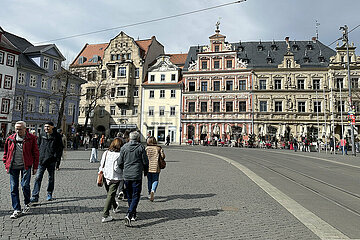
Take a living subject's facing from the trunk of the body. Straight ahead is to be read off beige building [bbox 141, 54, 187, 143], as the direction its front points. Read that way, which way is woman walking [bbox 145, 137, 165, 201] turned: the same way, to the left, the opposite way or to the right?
the opposite way

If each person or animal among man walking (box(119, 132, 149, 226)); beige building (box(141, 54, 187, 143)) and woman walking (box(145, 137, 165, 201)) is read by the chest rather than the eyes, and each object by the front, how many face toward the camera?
1

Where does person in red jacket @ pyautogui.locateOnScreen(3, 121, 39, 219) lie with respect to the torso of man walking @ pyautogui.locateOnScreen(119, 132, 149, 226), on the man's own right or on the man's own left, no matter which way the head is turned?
on the man's own left

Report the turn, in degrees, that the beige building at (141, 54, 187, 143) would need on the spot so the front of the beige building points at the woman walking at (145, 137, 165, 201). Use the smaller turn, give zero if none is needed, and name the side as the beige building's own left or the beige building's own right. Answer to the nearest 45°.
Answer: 0° — it already faces them

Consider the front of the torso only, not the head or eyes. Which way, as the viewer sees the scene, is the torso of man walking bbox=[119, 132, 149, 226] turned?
away from the camera

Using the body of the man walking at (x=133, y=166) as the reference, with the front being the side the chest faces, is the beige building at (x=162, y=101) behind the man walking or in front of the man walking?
in front

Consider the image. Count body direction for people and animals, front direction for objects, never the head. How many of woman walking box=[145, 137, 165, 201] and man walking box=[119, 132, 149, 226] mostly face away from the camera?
2

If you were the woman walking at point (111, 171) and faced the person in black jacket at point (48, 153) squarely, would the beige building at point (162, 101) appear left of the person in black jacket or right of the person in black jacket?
right

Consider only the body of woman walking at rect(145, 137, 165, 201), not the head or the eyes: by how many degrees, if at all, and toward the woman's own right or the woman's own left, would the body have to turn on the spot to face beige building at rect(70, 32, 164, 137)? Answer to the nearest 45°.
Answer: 0° — they already face it

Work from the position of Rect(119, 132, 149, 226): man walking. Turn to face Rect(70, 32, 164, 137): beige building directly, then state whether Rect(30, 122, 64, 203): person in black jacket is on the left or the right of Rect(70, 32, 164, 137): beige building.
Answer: left

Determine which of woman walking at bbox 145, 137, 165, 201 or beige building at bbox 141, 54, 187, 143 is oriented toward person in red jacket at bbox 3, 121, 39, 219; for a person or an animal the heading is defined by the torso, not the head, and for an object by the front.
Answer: the beige building

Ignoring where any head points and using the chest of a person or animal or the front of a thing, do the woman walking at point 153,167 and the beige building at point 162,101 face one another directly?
yes

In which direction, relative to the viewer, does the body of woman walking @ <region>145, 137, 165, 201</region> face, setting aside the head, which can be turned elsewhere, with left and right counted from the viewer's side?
facing away from the viewer

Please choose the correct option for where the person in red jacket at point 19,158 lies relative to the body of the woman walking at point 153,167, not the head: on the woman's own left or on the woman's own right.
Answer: on the woman's own left

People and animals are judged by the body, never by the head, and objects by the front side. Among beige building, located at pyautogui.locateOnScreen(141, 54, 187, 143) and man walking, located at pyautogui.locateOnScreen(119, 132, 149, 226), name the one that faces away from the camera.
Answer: the man walking

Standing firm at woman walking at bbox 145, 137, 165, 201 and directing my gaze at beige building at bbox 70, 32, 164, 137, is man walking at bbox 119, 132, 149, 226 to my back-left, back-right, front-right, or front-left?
back-left

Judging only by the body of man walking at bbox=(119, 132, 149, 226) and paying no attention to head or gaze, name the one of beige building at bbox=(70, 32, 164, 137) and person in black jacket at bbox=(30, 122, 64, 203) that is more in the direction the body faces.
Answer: the beige building

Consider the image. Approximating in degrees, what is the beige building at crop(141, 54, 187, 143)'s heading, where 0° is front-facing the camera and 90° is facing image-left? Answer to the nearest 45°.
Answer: approximately 0°
